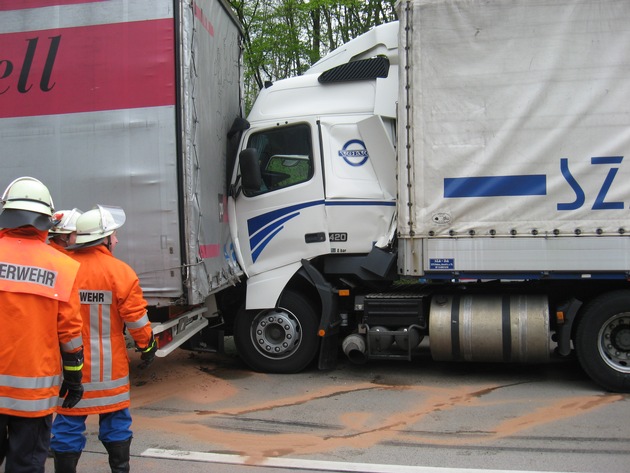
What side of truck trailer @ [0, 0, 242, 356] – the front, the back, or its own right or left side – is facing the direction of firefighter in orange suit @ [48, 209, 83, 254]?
left

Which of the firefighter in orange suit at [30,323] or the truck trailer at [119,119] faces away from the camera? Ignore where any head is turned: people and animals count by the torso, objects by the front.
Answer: the firefighter in orange suit

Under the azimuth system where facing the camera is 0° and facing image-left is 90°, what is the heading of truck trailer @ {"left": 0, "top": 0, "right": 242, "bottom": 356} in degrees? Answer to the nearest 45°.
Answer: approximately 90°

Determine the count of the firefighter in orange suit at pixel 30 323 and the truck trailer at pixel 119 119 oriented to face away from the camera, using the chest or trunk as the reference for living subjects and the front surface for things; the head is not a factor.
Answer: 1

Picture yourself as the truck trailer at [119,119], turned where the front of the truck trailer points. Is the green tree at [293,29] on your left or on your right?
on your right

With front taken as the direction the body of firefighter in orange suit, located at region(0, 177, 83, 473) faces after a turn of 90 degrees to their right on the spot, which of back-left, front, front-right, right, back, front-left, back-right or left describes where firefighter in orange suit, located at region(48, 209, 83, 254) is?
left

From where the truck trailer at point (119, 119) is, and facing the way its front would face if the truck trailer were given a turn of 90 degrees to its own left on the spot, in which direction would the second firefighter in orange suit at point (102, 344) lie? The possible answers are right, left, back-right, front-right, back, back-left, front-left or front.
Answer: front

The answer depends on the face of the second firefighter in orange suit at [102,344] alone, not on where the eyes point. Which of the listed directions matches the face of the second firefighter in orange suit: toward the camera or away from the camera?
away from the camera

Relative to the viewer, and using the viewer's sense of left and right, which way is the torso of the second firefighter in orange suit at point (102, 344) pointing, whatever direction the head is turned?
facing away from the viewer and to the right of the viewer

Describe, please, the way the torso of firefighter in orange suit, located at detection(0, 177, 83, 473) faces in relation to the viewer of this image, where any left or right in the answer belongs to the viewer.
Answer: facing away from the viewer

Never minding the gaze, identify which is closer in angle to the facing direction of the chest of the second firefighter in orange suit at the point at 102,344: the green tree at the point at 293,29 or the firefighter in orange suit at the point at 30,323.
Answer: the green tree
